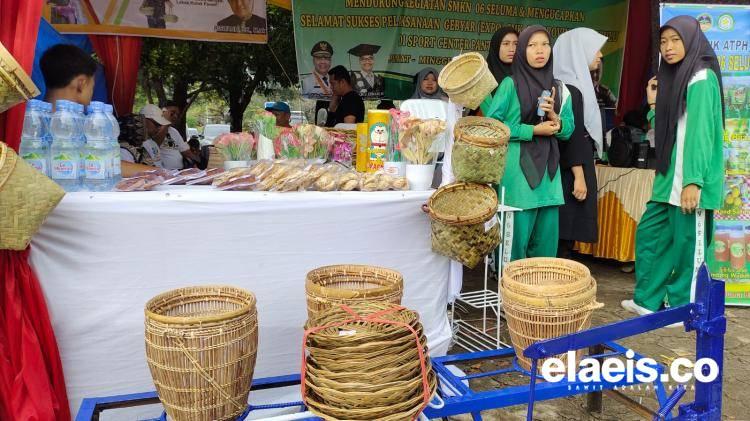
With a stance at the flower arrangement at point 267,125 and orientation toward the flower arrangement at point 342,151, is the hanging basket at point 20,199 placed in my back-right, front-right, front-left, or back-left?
back-right

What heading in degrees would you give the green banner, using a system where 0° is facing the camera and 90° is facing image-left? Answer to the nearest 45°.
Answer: approximately 0°

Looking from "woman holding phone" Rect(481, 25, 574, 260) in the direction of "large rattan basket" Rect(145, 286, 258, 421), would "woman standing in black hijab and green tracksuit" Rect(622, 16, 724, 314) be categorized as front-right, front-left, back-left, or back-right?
back-left

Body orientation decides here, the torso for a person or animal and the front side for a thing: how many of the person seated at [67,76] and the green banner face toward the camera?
1

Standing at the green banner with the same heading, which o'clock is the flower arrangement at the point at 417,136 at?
The flower arrangement is roughly at 12 o'clock from the green banner.

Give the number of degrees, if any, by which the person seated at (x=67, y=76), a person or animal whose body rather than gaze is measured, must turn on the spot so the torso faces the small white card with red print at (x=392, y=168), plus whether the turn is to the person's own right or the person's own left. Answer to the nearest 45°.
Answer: approximately 45° to the person's own right

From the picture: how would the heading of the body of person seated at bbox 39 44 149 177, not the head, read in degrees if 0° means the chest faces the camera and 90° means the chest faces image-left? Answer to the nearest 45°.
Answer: approximately 225°

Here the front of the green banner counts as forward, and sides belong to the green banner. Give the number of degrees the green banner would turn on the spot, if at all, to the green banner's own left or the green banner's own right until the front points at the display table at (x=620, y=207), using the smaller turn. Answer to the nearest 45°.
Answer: approximately 45° to the green banner's own left
